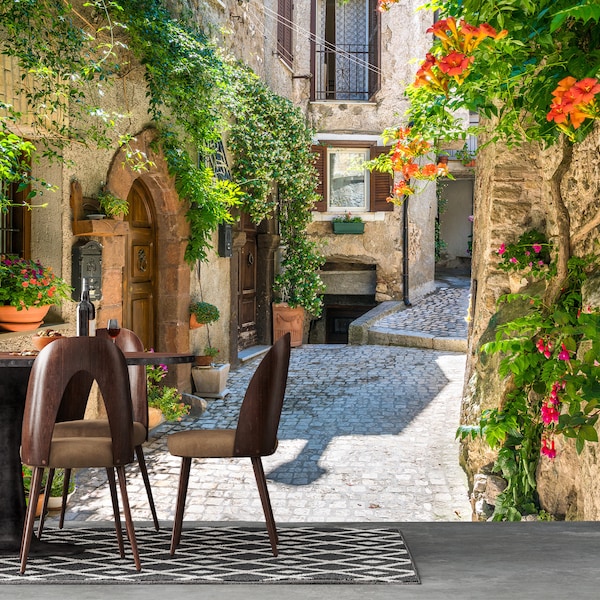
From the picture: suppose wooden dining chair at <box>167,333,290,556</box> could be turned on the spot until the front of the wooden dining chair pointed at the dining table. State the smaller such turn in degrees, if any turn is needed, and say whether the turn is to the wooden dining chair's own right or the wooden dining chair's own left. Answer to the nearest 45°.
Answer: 0° — it already faces it

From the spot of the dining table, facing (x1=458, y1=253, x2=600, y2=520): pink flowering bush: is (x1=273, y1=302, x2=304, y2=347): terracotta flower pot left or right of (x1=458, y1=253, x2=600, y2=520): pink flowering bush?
left

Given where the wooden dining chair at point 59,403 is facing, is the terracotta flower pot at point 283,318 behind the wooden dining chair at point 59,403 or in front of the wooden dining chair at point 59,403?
in front

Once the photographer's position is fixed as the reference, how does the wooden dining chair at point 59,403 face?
facing away from the viewer

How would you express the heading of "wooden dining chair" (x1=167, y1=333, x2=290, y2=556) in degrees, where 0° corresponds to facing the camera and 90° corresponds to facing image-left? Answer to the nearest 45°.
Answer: approximately 90°

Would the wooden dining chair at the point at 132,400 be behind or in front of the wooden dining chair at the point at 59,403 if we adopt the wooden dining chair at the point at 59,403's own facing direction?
in front

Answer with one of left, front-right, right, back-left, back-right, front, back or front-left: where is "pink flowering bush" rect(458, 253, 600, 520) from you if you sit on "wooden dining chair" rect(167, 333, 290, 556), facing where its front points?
back-right
